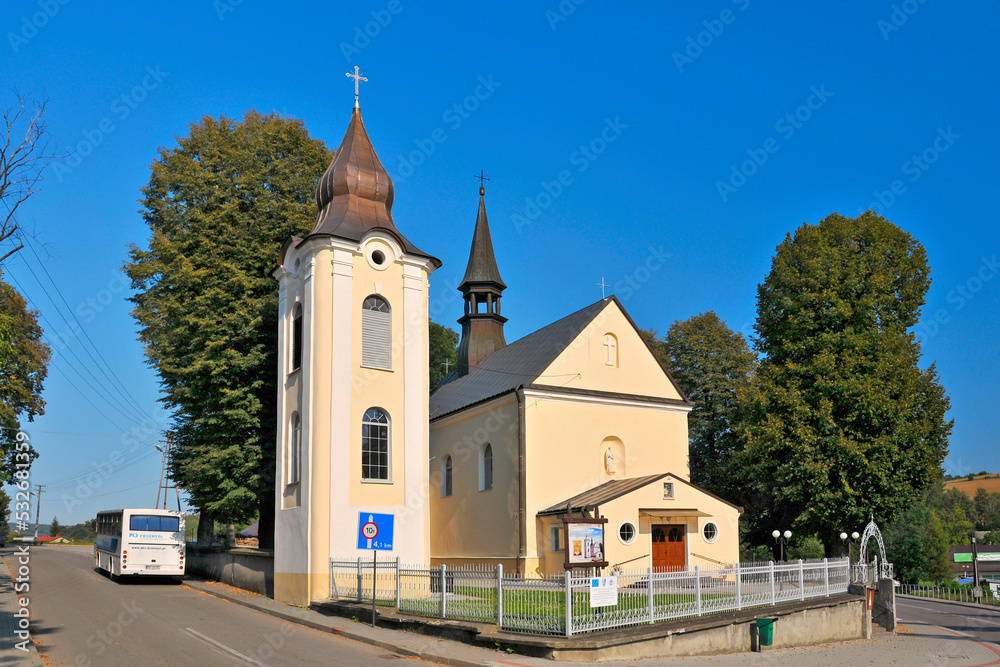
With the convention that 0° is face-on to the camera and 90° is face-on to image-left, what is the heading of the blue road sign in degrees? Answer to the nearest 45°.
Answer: approximately 0°

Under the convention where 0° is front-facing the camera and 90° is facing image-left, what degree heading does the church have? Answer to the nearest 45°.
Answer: approximately 315°

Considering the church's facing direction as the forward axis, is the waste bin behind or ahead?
ahead

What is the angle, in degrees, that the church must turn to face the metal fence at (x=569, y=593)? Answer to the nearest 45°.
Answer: approximately 45° to its right

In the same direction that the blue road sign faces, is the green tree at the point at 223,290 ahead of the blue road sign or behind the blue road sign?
behind

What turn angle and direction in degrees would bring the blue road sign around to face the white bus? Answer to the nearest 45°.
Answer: approximately 135° to its right

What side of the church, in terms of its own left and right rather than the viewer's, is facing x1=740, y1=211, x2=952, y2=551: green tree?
left

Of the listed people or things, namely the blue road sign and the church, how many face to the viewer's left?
0
